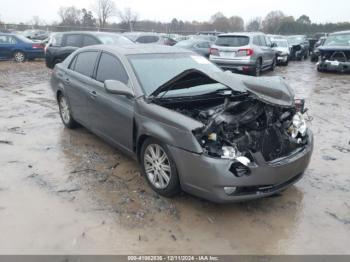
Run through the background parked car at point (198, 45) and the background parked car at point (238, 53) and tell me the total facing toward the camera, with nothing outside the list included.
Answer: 0

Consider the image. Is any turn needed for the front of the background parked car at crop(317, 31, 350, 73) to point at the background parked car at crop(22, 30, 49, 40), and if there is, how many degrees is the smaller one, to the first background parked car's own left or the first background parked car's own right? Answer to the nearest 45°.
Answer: approximately 90° to the first background parked car's own right

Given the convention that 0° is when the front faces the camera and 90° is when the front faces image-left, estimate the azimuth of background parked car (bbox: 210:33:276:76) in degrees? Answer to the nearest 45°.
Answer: approximately 225°

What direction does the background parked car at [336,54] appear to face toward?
toward the camera

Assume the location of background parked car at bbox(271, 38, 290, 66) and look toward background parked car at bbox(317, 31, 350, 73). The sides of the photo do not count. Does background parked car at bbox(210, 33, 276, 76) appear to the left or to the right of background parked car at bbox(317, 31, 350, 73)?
right

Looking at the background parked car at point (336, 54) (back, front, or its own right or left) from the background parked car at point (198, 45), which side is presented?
right

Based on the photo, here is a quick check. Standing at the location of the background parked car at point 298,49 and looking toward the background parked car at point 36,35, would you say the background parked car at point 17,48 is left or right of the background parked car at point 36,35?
left

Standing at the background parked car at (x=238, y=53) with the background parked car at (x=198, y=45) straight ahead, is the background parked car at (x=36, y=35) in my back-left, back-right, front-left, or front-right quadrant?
front-left

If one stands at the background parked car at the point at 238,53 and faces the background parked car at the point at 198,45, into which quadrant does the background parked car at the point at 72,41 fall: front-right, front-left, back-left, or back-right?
front-left
